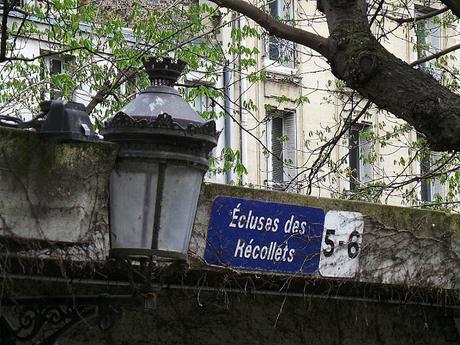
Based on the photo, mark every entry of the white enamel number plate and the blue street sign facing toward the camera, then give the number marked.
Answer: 2

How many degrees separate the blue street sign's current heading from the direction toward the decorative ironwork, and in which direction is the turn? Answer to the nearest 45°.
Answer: approximately 45° to its right

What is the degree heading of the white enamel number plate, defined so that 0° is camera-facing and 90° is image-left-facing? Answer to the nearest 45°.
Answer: approximately 0°

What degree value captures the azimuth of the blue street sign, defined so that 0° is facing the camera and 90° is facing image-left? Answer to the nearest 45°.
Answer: approximately 0°
